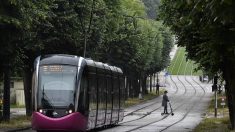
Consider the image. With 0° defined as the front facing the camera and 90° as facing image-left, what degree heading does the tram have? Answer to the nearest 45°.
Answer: approximately 45°
